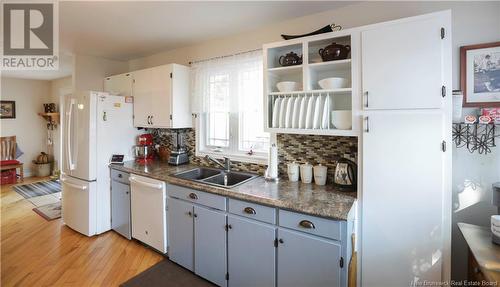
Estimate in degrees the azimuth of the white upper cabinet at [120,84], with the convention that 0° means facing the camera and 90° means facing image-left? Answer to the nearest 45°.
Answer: approximately 45°

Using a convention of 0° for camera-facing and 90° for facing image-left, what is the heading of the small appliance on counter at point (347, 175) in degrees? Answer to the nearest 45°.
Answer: approximately 45°

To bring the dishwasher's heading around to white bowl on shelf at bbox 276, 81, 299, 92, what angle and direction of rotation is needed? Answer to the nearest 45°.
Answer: approximately 90° to its left

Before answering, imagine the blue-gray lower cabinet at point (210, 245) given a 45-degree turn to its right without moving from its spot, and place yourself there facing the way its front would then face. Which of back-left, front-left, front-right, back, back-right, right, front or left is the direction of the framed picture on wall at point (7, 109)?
front-right

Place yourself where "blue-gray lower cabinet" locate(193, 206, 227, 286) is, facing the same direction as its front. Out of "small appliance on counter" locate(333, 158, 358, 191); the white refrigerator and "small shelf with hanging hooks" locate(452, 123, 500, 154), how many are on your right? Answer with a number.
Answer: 1

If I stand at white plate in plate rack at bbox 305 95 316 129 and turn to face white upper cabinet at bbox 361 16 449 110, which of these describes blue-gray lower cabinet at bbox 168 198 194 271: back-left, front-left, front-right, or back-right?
back-right
